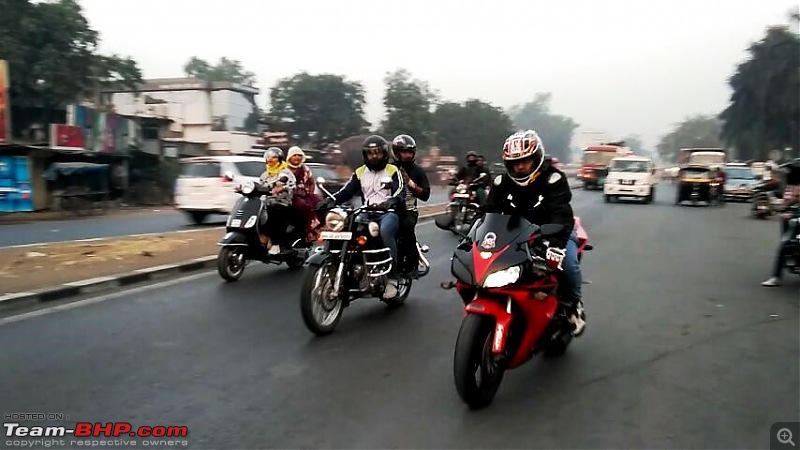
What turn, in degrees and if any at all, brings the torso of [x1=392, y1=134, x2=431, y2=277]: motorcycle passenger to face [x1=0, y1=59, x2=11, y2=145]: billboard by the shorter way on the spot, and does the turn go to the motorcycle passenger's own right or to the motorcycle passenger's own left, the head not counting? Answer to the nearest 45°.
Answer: approximately 90° to the motorcycle passenger's own right

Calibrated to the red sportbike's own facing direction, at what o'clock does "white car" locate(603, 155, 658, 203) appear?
The white car is roughly at 5 o'clock from the red sportbike.

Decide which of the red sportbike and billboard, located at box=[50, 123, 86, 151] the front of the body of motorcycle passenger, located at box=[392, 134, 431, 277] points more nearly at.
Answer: the red sportbike

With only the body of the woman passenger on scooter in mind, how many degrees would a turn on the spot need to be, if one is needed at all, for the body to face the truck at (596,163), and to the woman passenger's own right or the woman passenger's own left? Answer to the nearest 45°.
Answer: approximately 180°

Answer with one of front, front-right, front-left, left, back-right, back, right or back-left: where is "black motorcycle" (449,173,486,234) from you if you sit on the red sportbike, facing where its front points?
back-right

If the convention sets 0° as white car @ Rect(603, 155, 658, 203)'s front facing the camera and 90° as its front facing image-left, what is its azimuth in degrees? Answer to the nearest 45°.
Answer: approximately 0°

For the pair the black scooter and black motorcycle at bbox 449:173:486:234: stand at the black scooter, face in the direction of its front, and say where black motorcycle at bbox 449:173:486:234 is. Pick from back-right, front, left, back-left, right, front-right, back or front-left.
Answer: back
